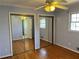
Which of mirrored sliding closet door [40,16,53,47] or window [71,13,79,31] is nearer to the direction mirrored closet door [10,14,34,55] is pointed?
the window

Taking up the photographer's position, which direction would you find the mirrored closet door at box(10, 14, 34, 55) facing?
facing the viewer and to the right of the viewer

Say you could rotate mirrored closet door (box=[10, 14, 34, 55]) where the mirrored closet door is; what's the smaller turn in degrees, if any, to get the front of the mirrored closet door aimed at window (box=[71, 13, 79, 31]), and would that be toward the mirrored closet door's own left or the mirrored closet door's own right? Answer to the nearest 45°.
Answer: approximately 45° to the mirrored closet door's own left

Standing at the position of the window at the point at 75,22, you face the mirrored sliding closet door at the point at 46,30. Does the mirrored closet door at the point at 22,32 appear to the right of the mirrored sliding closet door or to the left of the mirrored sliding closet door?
left

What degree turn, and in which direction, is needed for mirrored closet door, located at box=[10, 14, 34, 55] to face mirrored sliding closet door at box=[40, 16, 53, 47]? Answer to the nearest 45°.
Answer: approximately 90° to its left

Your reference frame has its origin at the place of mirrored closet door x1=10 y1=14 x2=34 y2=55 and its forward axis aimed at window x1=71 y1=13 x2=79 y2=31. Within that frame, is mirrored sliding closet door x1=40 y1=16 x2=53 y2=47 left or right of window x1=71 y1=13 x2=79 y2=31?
left
